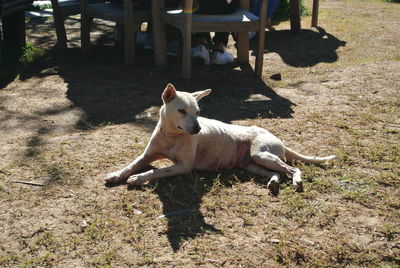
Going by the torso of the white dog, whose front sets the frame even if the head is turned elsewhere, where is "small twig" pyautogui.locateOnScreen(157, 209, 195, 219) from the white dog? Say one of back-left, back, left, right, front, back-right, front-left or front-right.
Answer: left

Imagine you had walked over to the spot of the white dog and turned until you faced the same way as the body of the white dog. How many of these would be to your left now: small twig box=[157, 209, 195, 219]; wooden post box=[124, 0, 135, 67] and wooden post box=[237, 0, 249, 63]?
1

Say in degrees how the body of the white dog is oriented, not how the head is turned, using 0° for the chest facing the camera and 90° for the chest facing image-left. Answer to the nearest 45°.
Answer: approximately 90°

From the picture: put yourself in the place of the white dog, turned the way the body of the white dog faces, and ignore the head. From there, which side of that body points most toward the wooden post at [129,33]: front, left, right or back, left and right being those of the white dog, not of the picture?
right

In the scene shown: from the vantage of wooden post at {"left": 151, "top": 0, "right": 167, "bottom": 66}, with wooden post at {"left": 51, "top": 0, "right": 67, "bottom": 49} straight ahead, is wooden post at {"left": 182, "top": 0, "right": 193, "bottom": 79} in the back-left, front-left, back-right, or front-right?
back-left

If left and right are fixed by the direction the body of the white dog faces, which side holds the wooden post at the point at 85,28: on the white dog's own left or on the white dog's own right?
on the white dog's own right

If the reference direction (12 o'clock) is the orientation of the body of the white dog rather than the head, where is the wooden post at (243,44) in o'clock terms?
The wooden post is roughly at 3 o'clock from the white dog.

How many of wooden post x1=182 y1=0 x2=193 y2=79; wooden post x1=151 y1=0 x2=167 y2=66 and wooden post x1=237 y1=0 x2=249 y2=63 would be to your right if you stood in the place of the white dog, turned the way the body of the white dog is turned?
3

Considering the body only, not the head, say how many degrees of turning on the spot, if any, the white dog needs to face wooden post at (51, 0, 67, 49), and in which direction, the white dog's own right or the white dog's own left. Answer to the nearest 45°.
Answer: approximately 45° to the white dog's own right

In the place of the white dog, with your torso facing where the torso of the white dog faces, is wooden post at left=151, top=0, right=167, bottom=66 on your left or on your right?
on your right

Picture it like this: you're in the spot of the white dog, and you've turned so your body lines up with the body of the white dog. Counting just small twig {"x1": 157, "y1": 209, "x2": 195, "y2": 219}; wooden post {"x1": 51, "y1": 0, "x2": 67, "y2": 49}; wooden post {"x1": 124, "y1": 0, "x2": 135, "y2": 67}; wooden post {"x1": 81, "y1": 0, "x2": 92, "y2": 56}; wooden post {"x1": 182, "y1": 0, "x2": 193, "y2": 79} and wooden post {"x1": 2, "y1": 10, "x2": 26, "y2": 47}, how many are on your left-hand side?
1

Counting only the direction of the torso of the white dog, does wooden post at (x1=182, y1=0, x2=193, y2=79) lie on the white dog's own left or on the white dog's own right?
on the white dog's own right

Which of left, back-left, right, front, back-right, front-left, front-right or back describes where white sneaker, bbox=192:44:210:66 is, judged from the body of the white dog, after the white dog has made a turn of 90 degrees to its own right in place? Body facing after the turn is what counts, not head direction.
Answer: front

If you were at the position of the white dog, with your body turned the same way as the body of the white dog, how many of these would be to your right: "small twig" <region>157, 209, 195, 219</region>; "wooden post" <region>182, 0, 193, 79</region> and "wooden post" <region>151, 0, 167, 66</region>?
2

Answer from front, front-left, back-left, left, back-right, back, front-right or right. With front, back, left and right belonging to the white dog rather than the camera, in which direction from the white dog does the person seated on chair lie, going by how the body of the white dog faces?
right
